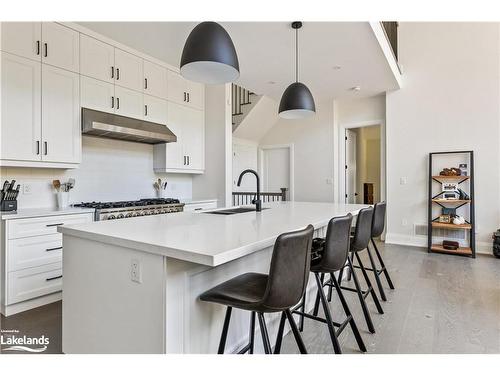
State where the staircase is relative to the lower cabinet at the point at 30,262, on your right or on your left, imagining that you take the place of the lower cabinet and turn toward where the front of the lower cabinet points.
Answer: on your left

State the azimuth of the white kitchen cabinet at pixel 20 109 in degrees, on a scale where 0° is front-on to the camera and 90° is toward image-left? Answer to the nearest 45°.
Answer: approximately 315°

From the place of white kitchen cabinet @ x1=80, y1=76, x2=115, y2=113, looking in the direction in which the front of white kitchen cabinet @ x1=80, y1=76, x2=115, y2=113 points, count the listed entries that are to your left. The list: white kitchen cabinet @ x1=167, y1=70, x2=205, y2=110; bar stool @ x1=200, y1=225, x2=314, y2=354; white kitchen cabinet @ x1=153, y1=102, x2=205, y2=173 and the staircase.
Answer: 3

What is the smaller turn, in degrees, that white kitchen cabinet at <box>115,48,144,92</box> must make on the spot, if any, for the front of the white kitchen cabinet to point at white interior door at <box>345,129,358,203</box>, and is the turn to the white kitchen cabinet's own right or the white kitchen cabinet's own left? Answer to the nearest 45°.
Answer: approximately 45° to the white kitchen cabinet's own left

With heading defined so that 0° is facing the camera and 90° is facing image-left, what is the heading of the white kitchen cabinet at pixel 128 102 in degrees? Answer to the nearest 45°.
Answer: approximately 315°

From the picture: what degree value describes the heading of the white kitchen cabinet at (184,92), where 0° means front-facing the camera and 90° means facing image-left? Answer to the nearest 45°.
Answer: approximately 315°
